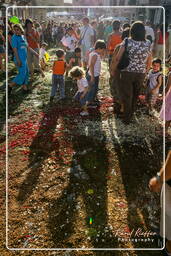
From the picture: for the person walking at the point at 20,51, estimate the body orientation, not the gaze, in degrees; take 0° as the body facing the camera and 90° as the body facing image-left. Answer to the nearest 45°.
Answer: approximately 315°

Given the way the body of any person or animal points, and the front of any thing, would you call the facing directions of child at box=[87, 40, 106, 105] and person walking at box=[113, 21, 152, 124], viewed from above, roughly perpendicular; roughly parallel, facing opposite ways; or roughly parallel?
roughly perpendicular

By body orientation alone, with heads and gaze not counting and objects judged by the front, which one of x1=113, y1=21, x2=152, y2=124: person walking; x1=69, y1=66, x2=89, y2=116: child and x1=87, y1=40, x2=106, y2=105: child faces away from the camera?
the person walking

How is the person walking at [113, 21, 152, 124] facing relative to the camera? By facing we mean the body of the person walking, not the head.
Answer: away from the camera
